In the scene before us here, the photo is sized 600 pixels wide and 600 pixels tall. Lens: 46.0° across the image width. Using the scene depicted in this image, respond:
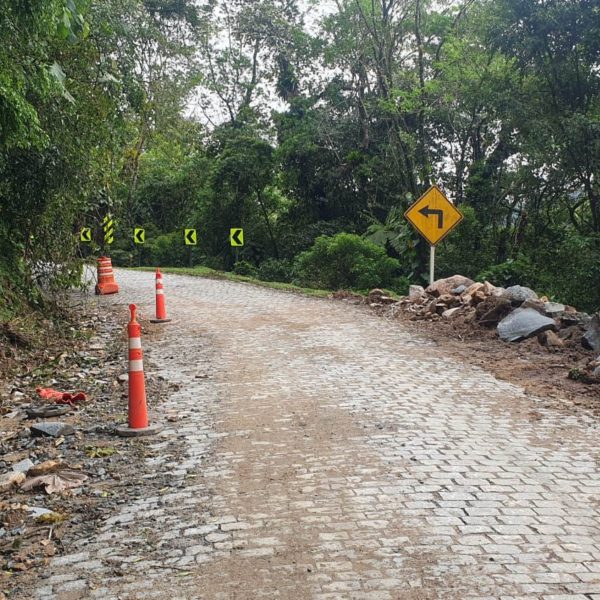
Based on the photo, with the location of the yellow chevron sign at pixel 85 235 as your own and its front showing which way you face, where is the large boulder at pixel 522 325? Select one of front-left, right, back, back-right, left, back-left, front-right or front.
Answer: front-left

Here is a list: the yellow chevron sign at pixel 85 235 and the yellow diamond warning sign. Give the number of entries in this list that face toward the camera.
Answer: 2

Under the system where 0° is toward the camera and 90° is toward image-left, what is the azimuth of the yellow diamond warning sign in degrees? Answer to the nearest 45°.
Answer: approximately 0°

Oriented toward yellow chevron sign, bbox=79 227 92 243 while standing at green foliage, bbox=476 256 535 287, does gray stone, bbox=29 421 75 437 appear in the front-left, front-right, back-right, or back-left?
front-left

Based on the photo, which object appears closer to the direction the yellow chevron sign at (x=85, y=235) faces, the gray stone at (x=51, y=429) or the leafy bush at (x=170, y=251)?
the gray stone

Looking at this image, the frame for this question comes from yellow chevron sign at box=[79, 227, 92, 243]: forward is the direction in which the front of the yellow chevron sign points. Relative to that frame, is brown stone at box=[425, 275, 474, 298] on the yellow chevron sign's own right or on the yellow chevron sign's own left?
on the yellow chevron sign's own left

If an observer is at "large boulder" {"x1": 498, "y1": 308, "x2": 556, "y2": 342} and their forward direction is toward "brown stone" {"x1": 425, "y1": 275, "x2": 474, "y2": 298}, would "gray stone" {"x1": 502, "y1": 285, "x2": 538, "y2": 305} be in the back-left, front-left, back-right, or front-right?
front-right

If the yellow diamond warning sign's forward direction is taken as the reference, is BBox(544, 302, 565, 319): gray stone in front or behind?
in front

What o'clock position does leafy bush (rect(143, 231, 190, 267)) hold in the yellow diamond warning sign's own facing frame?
The leafy bush is roughly at 5 o'clock from the yellow diamond warning sign.

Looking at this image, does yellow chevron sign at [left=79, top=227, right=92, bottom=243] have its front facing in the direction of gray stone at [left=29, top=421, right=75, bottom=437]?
yes

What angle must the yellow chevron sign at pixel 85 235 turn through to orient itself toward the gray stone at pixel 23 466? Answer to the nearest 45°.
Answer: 0° — it already faces it

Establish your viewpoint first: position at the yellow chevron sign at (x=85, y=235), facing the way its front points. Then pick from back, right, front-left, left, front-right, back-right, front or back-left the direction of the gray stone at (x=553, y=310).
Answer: front-left

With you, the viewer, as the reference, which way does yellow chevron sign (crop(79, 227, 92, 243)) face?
facing the viewer
